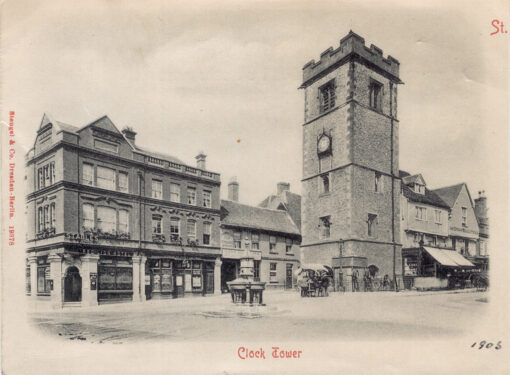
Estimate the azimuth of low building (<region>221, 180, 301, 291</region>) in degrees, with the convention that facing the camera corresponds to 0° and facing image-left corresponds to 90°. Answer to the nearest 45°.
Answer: approximately 315°

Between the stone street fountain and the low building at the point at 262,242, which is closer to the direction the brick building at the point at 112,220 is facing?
the stone street fountain

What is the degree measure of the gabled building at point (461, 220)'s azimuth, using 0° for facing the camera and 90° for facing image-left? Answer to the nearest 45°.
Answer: approximately 315°

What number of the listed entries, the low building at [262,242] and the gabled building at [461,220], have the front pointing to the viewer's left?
0

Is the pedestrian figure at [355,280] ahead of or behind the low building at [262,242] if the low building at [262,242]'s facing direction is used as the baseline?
ahead

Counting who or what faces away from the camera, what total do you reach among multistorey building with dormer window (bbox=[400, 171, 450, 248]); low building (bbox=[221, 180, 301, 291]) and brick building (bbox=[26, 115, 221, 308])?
0

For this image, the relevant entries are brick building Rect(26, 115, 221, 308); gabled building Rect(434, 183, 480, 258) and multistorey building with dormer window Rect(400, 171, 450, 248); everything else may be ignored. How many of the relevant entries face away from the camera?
0

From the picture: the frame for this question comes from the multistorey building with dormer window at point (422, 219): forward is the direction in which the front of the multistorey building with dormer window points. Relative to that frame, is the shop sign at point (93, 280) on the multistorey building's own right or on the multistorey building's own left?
on the multistorey building's own right

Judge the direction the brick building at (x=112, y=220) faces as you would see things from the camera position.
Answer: facing the viewer and to the right of the viewer
